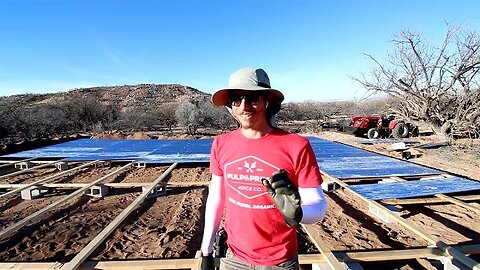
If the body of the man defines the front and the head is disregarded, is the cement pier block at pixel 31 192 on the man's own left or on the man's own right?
on the man's own right

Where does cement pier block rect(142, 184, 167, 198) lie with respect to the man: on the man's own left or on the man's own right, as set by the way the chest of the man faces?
on the man's own right

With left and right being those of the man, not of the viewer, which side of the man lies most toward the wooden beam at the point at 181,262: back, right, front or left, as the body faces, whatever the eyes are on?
back

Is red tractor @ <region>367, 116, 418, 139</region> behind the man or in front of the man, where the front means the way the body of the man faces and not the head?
behind

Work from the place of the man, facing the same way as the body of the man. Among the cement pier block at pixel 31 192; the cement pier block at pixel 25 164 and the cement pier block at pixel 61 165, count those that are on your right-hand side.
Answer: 3

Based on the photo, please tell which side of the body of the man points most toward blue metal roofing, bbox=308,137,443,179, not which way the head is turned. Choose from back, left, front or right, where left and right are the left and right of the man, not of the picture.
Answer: back

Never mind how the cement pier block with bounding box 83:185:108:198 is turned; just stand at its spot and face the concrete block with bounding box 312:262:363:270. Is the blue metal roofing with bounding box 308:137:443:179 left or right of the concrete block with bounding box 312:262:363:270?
left

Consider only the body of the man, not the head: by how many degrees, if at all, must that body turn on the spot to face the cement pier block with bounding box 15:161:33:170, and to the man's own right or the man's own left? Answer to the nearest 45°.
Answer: approximately 90° to the man's own right

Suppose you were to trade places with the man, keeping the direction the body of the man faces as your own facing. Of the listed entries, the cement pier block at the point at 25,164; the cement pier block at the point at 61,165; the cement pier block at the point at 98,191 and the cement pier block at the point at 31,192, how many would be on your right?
4

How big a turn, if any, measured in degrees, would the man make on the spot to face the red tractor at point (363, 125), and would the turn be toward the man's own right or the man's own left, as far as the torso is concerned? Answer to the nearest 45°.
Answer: approximately 135° to the man's own right

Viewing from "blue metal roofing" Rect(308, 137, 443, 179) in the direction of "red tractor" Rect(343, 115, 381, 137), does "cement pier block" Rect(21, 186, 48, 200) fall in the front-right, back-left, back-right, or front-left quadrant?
back-left

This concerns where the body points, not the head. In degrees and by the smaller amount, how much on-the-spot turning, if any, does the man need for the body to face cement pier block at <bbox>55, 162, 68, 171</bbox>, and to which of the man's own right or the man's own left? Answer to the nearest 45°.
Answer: approximately 90° to the man's own right
